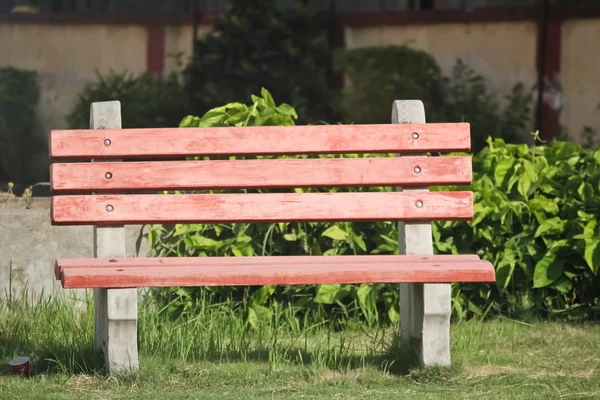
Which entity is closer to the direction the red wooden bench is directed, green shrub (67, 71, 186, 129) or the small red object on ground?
the small red object on ground

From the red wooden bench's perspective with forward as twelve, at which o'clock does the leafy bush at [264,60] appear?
The leafy bush is roughly at 6 o'clock from the red wooden bench.

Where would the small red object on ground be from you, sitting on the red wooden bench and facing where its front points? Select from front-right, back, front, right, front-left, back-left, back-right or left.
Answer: right

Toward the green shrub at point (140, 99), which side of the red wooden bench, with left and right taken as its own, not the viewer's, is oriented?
back

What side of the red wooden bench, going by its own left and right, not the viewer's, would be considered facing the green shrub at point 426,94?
back

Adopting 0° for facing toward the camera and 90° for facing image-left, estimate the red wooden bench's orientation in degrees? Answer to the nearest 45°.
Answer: approximately 0°

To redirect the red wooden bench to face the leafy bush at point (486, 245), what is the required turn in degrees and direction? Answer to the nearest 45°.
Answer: approximately 135° to its left

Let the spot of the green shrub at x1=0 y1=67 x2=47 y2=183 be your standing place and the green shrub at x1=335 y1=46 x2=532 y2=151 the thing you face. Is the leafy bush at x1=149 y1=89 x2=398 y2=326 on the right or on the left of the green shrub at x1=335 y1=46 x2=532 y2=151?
right

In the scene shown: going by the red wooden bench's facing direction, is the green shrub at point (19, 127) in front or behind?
behind

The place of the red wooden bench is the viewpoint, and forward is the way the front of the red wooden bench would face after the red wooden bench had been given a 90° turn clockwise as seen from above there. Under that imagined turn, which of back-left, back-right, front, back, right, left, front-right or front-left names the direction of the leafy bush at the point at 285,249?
right
